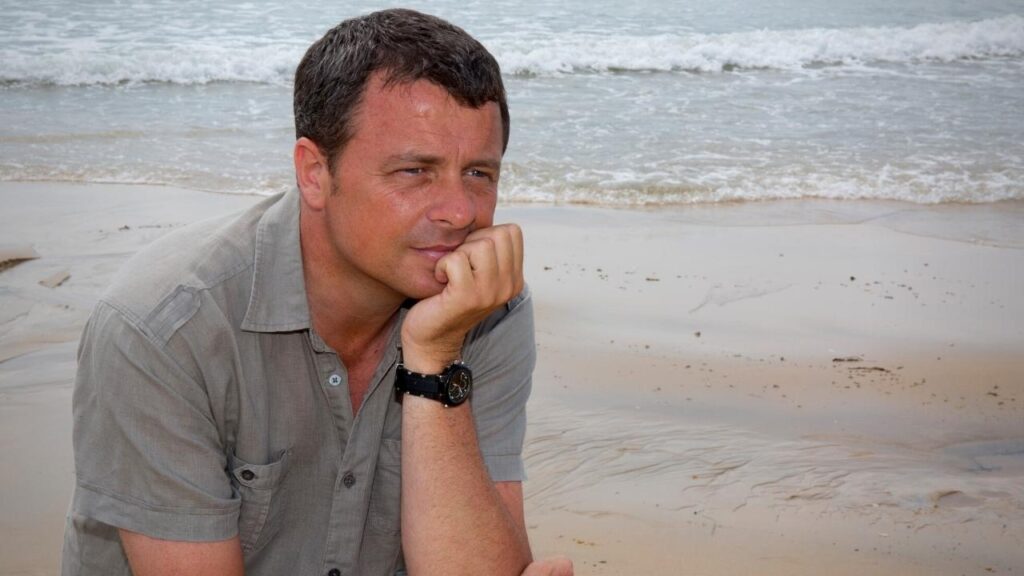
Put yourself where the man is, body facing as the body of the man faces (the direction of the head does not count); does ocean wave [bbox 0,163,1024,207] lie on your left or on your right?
on your left

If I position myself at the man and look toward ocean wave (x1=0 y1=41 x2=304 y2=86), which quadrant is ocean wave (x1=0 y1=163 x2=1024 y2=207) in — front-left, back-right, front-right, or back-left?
front-right

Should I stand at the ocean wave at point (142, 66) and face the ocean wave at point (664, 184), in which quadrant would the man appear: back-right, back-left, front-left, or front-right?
front-right

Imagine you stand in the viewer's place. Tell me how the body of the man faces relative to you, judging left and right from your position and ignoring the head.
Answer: facing the viewer and to the right of the viewer

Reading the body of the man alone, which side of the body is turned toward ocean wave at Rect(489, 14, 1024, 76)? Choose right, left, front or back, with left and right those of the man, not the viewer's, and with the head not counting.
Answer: left

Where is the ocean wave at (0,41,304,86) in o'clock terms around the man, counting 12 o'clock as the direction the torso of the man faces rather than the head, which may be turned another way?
The ocean wave is roughly at 7 o'clock from the man.

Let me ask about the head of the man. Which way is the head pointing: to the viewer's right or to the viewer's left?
to the viewer's right
